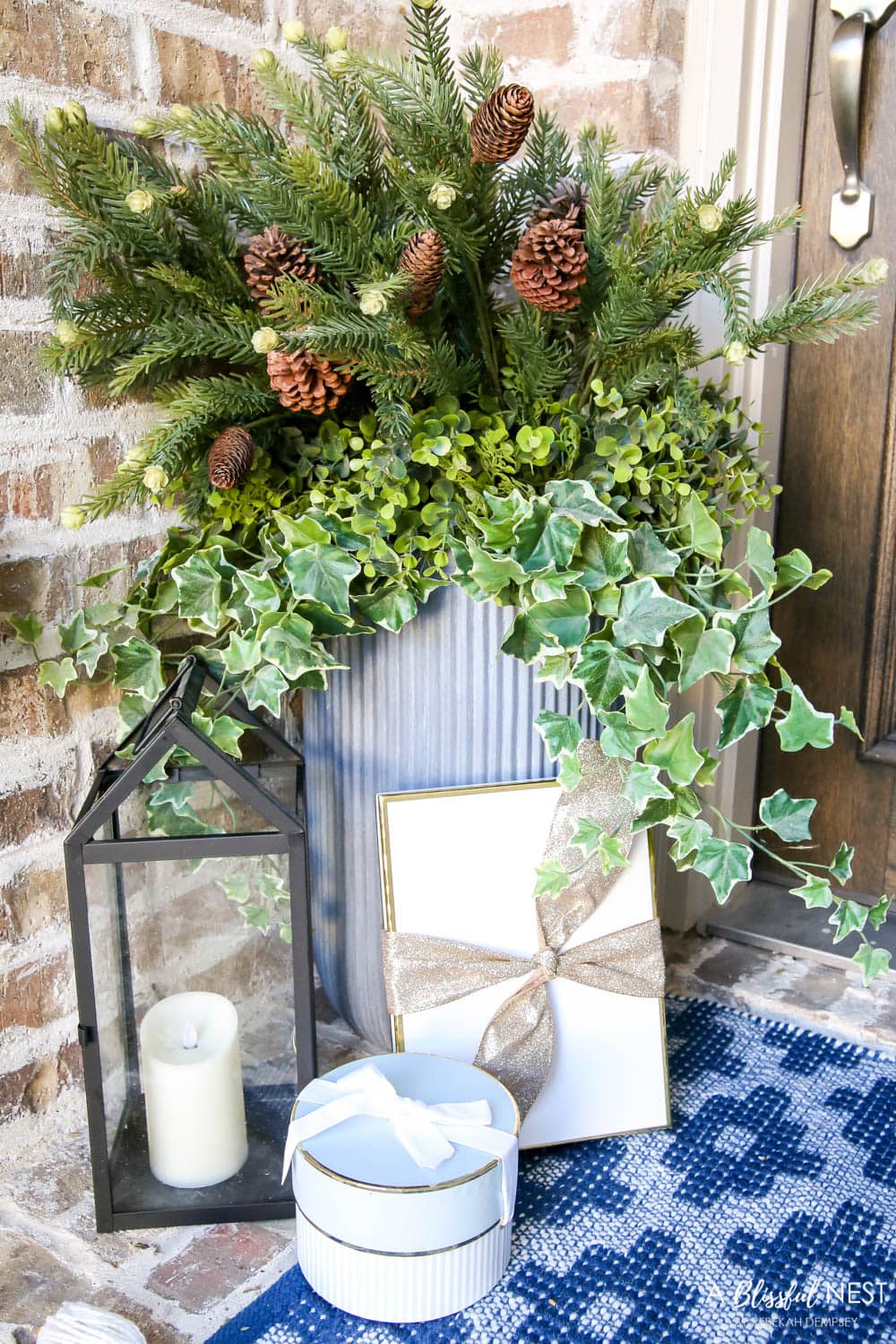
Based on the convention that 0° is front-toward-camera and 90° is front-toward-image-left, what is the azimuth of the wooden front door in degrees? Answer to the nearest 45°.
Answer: approximately 0°

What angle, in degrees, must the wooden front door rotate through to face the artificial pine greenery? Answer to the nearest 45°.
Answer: approximately 45° to its right

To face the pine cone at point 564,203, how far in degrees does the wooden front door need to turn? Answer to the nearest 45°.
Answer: approximately 45° to its right
